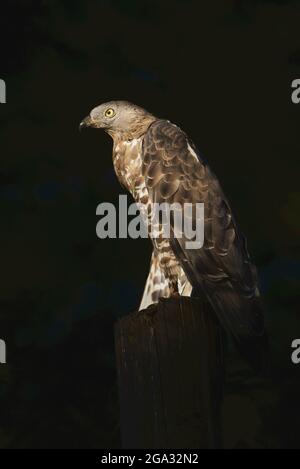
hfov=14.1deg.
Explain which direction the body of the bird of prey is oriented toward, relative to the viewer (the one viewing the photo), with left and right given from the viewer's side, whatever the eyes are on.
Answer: facing to the left of the viewer
